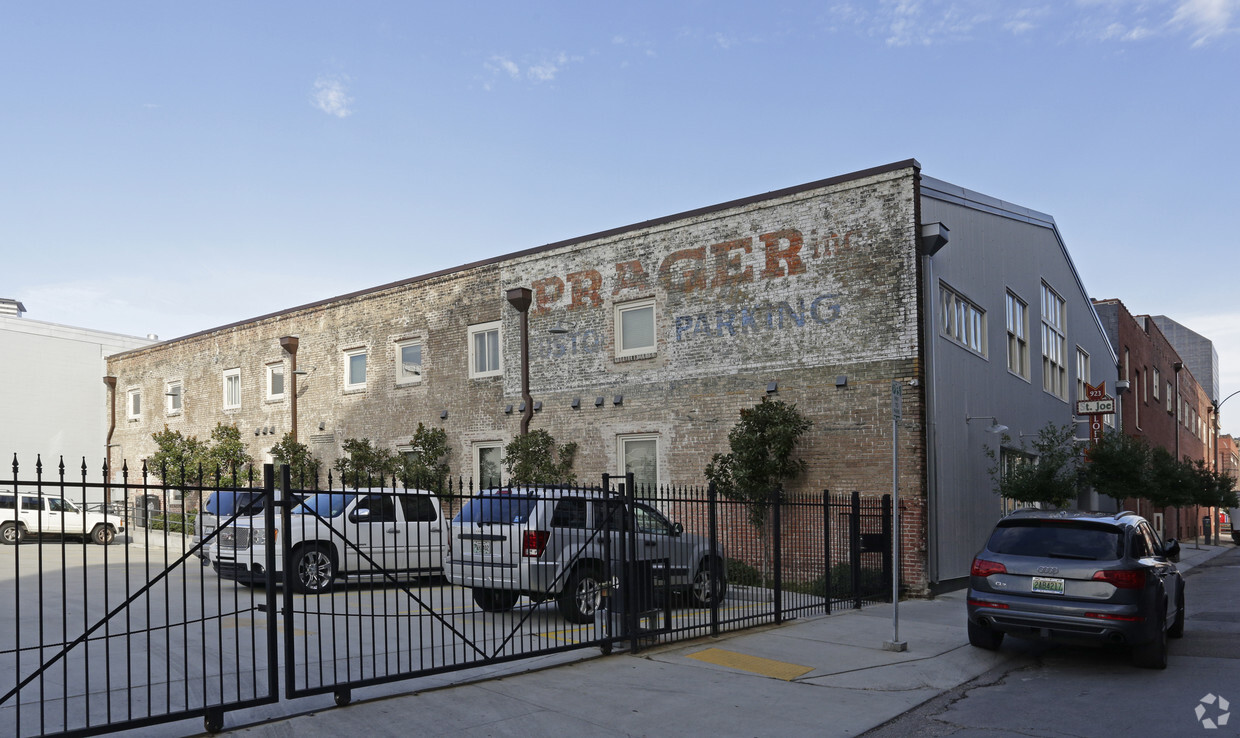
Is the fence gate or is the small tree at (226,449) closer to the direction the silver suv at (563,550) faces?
the small tree

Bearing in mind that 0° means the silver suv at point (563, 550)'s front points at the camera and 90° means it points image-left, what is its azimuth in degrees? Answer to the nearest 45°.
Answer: approximately 225°

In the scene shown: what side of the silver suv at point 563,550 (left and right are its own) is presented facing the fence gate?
back

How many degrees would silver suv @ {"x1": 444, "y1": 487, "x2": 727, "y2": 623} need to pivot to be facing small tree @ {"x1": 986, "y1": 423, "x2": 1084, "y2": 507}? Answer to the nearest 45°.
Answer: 0° — it already faces it

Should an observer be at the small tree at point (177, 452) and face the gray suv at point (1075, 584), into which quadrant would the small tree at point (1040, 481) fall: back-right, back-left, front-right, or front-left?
front-left

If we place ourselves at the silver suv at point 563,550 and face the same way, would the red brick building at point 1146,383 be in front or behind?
in front

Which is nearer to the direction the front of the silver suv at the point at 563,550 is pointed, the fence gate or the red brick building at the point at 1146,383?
the red brick building

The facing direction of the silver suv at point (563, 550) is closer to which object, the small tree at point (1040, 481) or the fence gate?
the small tree

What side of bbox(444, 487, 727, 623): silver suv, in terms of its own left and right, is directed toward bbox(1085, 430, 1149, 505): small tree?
front

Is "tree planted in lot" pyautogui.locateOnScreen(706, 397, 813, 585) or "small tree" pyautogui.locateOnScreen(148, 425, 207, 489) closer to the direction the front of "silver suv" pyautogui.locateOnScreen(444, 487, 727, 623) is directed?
the tree planted in lot

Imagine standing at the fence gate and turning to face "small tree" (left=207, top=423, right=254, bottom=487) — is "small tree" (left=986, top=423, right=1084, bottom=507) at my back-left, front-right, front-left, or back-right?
front-right

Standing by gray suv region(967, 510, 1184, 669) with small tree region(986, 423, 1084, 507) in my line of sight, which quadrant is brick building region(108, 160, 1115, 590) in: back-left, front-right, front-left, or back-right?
front-left

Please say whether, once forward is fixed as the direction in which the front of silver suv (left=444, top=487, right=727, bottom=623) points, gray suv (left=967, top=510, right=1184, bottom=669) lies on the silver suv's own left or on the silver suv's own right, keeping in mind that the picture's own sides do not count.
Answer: on the silver suv's own right
